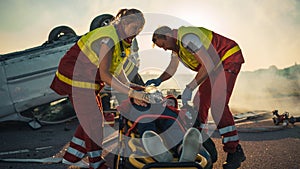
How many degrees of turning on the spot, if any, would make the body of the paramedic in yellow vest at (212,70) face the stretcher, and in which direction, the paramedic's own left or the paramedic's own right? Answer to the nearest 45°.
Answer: approximately 45° to the paramedic's own left

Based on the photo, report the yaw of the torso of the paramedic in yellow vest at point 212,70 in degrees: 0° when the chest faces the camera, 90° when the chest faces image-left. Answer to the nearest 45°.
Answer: approximately 90°

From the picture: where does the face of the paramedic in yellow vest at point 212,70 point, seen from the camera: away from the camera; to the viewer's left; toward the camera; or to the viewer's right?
to the viewer's left

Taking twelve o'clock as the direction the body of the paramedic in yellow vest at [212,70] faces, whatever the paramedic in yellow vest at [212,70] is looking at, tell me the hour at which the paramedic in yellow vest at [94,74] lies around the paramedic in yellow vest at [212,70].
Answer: the paramedic in yellow vest at [94,74] is roughly at 11 o'clock from the paramedic in yellow vest at [212,70].

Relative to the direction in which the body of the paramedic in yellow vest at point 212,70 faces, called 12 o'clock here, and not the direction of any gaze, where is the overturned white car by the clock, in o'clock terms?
The overturned white car is roughly at 1 o'clock from the paramedic in yellow vest.
